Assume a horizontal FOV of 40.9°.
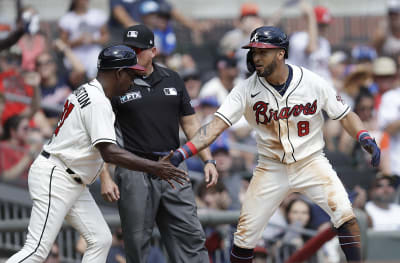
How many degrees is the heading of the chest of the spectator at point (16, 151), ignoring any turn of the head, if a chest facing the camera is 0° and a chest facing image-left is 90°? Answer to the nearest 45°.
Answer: approximately 315°

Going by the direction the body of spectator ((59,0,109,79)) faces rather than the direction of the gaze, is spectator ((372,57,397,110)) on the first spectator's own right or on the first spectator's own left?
on the first spectator's own left

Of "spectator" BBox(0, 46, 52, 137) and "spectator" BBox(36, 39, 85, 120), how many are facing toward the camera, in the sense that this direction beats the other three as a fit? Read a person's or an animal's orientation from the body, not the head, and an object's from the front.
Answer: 2

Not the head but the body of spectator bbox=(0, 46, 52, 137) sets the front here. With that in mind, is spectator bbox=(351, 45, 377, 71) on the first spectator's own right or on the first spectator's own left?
on the first spectator's own left

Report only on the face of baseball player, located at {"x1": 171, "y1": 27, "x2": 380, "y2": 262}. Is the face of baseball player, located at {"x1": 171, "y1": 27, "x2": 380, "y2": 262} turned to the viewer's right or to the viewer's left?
to the viewer's left

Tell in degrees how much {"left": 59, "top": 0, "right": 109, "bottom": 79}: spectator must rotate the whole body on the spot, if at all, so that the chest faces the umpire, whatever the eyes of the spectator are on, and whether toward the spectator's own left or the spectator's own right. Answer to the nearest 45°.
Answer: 0° — they already face them

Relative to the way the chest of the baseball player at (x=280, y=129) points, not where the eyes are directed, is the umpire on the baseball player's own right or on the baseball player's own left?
on the baseball player's own right

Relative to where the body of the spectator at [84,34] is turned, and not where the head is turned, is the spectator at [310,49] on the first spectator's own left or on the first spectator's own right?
on the first spectator's own left

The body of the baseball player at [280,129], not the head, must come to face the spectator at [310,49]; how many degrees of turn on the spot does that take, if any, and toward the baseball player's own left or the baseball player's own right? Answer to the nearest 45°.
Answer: approximately 180°
